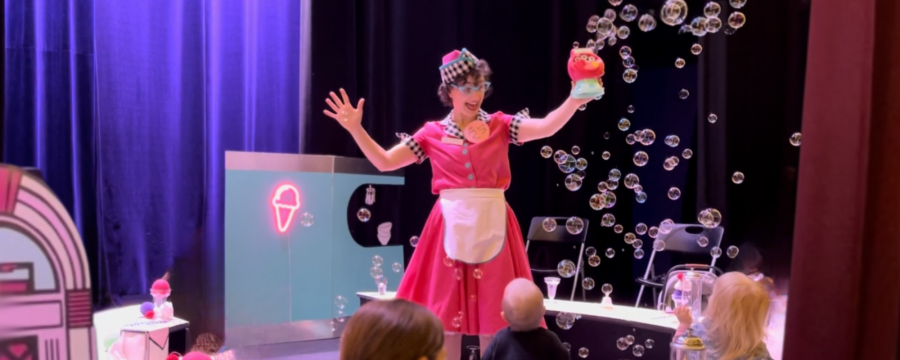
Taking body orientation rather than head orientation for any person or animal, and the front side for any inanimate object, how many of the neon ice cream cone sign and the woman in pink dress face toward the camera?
2

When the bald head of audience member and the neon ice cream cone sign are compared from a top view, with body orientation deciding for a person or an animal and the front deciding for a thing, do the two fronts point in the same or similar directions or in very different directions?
very different directions

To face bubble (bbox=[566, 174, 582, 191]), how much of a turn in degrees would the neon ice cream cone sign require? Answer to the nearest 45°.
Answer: approximately 45° to its left

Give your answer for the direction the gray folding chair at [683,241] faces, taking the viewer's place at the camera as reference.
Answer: facing the viewer and to the left of the viewer

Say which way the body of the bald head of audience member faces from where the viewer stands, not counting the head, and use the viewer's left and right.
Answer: facing away from the viewer

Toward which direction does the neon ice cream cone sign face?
toward the camera

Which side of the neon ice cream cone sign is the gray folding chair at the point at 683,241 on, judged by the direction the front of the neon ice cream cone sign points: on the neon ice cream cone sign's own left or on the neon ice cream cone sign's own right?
on the neon ice cream cone sign's own left

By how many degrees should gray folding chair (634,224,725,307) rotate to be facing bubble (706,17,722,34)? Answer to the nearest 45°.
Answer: approximately 45° to its left

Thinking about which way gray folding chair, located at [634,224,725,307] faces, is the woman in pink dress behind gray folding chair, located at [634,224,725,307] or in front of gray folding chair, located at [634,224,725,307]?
in front

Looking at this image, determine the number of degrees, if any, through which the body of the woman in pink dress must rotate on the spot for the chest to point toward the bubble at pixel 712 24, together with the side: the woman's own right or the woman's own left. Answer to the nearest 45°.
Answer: approximately 135° to the woman's own left

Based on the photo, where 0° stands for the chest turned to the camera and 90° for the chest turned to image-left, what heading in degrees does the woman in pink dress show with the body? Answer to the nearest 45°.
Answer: approximately 0°

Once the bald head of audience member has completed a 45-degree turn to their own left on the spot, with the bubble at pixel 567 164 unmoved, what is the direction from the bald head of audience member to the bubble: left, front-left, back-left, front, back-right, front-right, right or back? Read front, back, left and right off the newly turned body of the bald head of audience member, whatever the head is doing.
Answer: front-right

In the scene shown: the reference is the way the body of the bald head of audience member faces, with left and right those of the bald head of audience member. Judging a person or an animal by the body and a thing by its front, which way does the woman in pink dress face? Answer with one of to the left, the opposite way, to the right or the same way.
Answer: the opposite way

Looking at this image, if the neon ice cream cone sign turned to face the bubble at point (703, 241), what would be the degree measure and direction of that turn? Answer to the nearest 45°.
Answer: approximately 90° to its left

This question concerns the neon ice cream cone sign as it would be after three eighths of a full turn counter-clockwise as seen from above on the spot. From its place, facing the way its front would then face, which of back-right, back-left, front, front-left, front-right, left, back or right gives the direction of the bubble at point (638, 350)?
right
